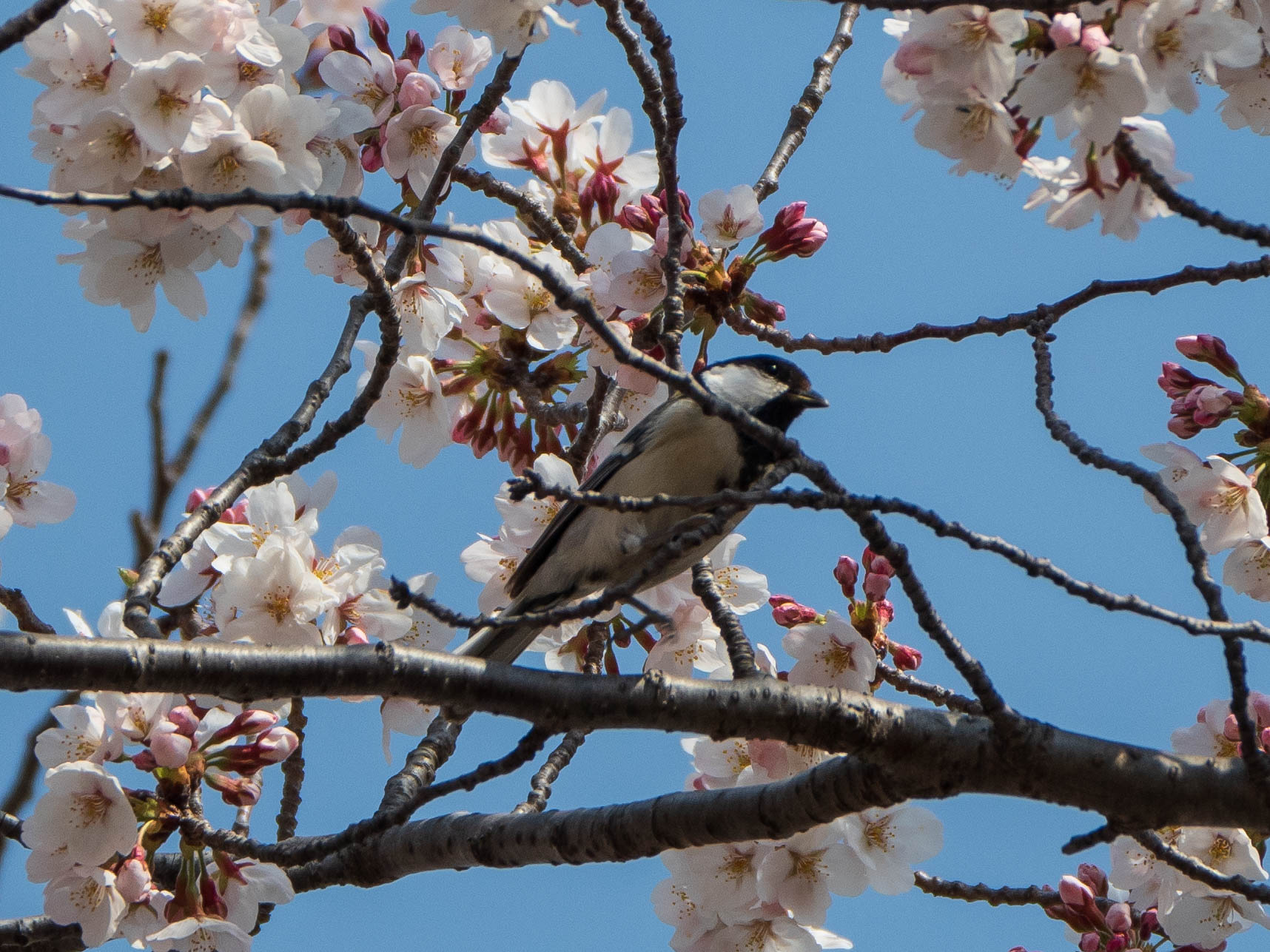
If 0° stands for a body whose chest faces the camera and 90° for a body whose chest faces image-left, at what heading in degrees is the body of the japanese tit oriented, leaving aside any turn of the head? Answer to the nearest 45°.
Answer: approximately 270°
